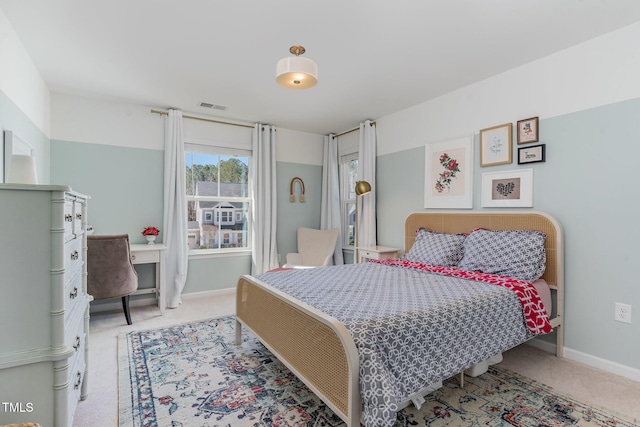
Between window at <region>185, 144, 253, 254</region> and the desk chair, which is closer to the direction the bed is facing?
the desk chair

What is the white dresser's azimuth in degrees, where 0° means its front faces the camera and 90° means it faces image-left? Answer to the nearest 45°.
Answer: approximately 270°

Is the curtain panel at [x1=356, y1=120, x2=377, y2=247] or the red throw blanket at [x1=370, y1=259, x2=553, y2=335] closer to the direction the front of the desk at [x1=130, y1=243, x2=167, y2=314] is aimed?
the red throw blanket

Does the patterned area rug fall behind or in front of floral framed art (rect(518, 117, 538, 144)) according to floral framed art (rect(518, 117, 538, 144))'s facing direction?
in front

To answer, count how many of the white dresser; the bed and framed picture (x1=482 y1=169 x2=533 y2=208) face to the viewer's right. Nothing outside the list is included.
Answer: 1

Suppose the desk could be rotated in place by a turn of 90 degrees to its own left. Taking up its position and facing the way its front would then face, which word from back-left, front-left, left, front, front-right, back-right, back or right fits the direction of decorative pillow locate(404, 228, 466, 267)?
front-right

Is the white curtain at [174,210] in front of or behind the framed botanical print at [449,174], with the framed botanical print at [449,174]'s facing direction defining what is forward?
in front

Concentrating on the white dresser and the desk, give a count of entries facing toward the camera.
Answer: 1

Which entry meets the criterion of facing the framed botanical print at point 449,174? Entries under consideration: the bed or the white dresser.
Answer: the white dresser

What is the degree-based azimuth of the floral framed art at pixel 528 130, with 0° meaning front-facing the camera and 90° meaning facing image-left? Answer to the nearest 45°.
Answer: approximately 45°

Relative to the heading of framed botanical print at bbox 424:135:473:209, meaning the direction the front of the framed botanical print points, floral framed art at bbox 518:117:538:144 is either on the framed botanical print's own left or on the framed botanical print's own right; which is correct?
on the framed botanical print's own left
